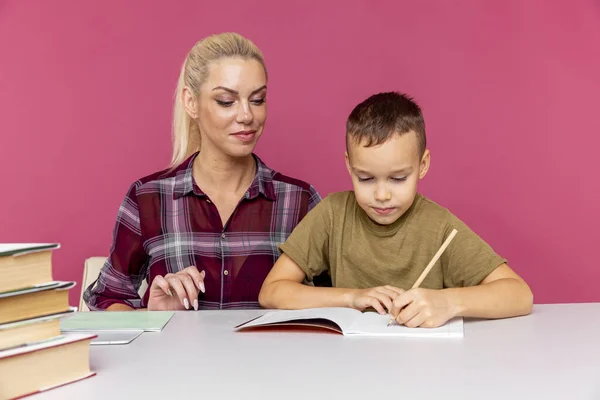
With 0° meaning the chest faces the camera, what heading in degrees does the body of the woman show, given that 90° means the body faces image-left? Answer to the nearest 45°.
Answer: approximately 0°

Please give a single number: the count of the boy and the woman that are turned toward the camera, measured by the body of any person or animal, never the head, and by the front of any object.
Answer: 2

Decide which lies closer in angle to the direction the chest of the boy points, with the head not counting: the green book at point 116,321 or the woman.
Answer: the green book

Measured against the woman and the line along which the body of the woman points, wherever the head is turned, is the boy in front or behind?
in front

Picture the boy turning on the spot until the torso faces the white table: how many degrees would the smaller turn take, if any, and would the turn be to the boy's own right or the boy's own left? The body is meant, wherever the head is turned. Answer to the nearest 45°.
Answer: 0° — they already face it

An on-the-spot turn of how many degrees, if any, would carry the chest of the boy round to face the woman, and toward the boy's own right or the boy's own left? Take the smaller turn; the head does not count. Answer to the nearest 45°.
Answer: approximately 135° to the boy's own right

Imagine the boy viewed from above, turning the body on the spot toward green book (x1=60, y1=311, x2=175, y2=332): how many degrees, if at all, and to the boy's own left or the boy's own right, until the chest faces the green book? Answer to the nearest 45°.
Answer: approximately 45° to the boy's own right

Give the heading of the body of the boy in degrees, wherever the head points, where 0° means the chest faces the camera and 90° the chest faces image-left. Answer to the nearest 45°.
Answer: approximately 0°
